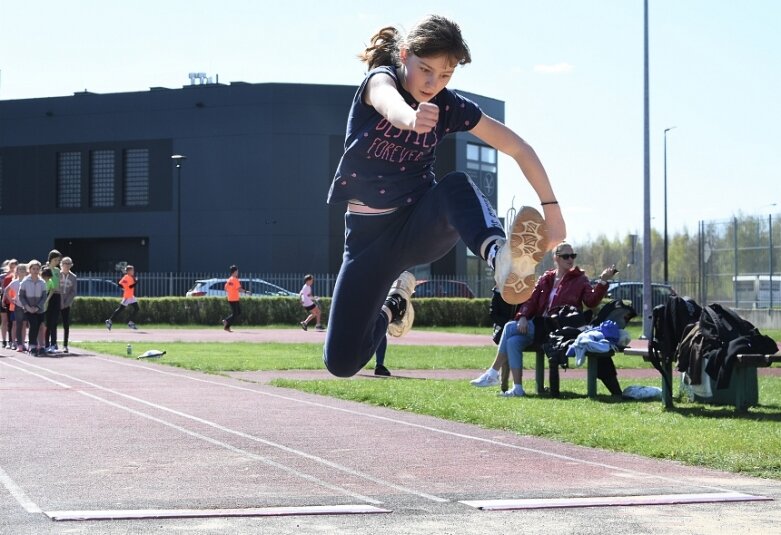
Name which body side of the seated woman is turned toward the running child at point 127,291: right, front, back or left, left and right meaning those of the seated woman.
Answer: right

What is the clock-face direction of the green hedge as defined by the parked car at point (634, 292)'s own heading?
The green hedge is roughly at 11 o'clock from the parked car.

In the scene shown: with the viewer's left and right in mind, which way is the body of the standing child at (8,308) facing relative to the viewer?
facing the viewer and to the right of the viewer

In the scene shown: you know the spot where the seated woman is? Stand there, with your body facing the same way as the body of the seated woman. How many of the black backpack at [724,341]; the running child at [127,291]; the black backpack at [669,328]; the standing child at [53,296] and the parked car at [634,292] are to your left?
2

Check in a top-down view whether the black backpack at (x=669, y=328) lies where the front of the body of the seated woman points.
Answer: no

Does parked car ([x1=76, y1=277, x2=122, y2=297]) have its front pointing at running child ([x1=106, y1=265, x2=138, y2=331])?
no

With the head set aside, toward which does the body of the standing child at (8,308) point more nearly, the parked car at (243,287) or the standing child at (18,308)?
the standing child

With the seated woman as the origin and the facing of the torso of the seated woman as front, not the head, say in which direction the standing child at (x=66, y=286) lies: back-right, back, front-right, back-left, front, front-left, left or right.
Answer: right
